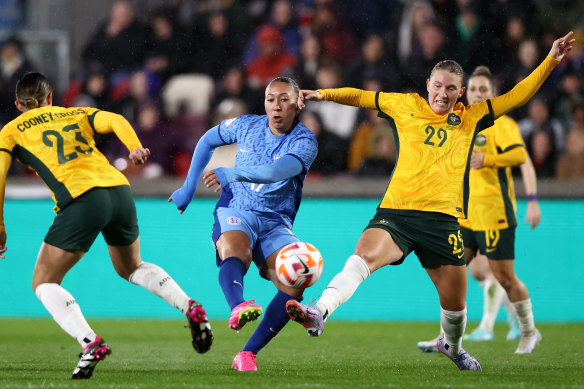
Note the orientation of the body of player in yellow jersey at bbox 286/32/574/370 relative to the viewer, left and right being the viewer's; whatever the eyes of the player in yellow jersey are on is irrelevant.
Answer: facing the viewer

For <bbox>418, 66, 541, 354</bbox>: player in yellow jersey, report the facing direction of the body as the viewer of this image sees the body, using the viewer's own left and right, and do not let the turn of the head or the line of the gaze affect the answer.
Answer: facing the viewer and to the left of the viewer

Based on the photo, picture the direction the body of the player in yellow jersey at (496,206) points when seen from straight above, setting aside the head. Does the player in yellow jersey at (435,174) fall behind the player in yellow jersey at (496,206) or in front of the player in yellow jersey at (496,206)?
in front

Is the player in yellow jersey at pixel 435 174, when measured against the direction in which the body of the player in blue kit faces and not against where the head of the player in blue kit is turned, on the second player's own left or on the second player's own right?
on the second player's own left

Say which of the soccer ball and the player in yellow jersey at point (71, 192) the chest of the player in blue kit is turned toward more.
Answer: the soccer ball

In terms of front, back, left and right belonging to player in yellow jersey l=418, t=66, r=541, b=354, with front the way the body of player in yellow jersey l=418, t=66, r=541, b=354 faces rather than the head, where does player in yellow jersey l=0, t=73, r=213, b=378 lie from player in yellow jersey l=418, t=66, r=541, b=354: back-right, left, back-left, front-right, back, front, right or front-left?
front

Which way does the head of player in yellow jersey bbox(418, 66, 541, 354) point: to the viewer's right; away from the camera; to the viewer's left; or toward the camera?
toward the camera

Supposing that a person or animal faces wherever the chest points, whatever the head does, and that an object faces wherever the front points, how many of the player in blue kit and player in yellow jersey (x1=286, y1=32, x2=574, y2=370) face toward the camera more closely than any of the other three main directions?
2

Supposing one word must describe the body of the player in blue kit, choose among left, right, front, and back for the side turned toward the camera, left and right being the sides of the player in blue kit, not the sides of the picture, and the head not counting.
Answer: front
